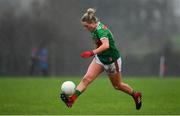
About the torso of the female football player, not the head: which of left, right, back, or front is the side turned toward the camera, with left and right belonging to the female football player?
left
